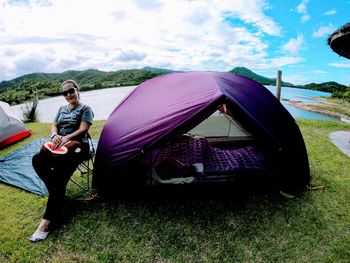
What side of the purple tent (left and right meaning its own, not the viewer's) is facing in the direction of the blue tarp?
right

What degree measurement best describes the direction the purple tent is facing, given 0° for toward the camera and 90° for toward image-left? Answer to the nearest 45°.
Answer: approximately 0°
